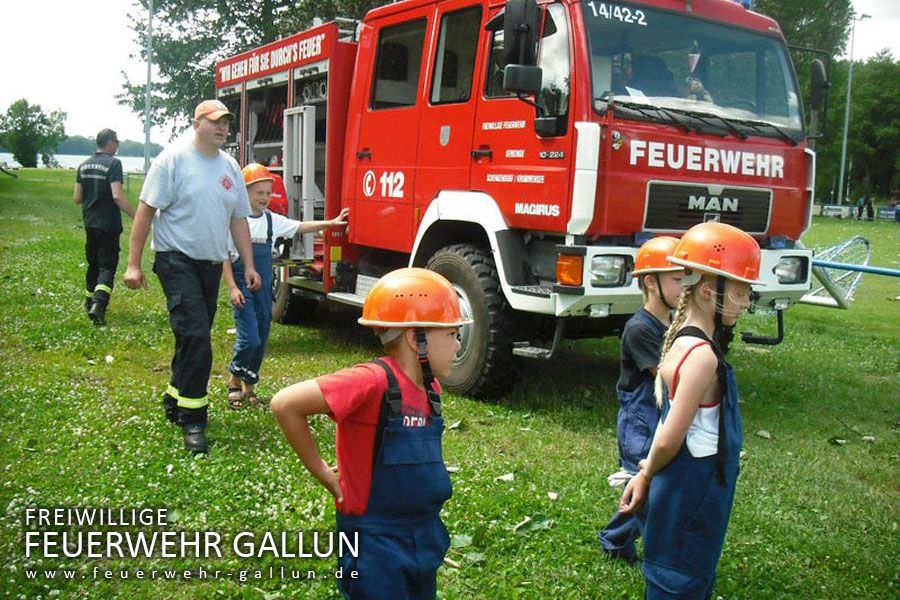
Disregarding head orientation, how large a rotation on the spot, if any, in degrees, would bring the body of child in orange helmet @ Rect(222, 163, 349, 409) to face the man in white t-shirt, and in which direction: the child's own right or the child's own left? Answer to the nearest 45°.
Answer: approximately 45° to the child's own right

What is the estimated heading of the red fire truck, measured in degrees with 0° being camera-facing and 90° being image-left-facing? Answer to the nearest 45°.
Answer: approximately 315°

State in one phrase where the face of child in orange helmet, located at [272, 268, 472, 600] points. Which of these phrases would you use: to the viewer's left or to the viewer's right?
to the viewer's right

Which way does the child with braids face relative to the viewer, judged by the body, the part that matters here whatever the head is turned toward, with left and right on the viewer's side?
facing to the right of the viewer

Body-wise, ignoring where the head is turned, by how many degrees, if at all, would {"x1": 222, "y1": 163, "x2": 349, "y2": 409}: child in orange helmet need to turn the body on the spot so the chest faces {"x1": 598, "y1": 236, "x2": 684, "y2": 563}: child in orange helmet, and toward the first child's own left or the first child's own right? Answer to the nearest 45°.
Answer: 0° — they already face them

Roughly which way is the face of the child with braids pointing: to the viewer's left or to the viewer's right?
to the viewer's right
